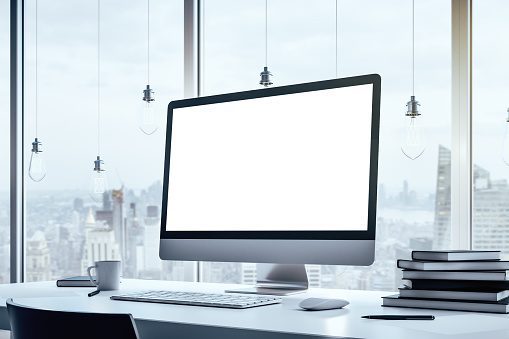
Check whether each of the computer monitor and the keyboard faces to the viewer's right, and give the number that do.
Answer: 0

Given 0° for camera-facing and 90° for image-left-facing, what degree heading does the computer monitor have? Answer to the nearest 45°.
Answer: approximately 45°

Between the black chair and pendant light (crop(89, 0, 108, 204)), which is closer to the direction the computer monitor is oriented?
the black chair

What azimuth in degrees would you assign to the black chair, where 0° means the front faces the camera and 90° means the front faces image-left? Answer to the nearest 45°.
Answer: approximately 225°

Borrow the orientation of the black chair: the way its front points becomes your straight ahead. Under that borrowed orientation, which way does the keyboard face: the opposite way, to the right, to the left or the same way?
the opposite way

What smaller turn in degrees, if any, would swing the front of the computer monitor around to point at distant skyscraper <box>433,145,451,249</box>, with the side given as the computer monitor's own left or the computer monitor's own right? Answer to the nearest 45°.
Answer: approximately 180°
